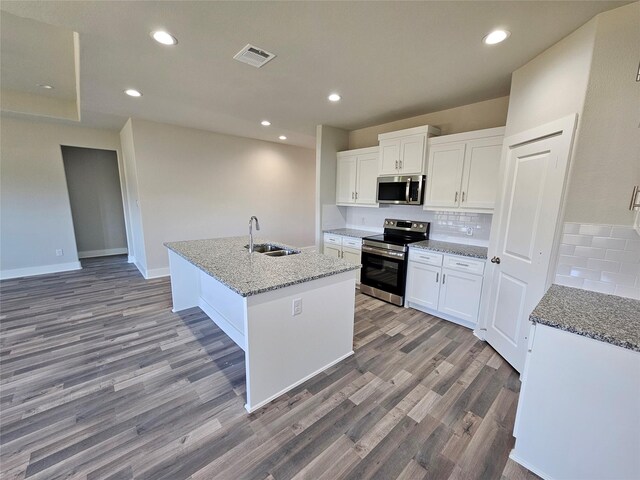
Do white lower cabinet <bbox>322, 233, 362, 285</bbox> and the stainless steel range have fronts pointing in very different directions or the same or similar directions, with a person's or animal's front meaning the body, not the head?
same or similar directions

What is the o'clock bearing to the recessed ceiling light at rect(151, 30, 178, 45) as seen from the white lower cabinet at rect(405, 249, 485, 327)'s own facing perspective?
The recessed ceiling light is roughly at 12 o'clock from the white lower cabinet.

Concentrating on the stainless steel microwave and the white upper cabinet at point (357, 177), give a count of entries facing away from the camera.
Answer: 0

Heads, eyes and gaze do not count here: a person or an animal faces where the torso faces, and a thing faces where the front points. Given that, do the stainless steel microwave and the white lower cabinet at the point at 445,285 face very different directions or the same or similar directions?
same or similar directions

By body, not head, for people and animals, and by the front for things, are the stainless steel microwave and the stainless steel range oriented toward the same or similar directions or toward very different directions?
same or similar directions

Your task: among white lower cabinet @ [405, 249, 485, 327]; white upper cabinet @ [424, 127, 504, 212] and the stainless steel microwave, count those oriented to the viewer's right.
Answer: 0

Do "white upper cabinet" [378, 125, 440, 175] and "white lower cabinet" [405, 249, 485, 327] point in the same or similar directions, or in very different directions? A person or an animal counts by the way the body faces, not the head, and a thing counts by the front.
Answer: same or similar directions

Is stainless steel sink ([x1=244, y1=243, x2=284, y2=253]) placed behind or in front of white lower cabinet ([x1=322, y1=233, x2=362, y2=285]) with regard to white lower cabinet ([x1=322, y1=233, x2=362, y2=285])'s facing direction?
in front

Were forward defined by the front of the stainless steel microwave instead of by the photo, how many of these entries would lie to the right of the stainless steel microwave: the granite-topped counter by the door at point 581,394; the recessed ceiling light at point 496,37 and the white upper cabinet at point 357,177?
1

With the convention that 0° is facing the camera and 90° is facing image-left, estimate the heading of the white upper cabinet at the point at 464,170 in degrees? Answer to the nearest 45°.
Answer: approximately 45°

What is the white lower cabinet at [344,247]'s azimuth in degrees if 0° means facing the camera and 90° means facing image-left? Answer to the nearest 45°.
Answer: approximately 45°

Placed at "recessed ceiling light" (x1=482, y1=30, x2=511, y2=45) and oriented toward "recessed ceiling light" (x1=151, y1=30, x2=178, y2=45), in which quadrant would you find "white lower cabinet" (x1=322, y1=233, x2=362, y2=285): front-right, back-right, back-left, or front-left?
front-right

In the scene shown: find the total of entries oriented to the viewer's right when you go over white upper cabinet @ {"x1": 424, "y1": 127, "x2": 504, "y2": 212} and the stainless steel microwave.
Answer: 0

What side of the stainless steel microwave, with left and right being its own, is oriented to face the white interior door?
left

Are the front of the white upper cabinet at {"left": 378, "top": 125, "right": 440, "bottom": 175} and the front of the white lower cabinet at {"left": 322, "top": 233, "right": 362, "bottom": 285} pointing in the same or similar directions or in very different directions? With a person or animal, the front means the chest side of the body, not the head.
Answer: same or similar directions

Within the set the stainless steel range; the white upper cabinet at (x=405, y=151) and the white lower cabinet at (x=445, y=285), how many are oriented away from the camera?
0

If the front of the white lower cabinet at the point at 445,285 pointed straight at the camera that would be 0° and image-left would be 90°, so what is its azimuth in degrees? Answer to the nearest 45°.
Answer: approximately 45°

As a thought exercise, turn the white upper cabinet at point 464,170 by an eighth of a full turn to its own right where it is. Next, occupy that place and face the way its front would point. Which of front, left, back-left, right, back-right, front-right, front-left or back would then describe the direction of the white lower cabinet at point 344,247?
front

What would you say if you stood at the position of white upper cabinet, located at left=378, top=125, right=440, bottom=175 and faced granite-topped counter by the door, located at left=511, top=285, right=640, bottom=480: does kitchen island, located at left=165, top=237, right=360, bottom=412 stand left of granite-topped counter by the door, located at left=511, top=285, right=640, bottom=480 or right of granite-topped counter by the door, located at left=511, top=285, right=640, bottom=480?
right
